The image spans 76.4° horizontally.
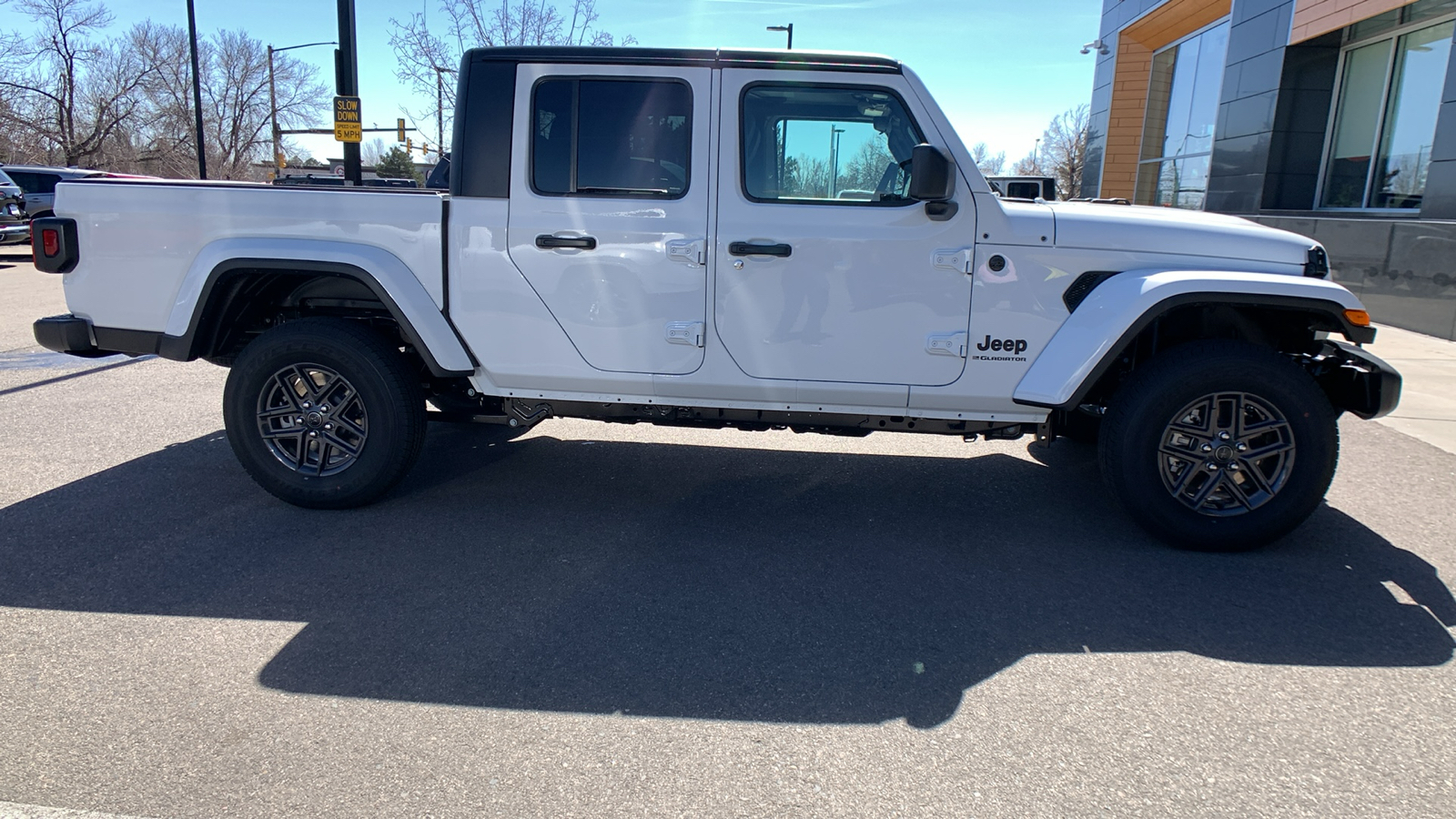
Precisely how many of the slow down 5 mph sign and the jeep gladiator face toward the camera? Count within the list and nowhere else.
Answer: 1

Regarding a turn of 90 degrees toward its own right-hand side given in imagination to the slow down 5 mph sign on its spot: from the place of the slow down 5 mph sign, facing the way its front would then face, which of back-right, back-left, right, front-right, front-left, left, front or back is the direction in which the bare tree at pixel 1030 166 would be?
back-right

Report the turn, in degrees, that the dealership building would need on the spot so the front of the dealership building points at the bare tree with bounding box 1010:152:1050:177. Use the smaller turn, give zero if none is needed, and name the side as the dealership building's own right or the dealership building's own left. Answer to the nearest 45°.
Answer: approximately 135° to the dealership building's own right

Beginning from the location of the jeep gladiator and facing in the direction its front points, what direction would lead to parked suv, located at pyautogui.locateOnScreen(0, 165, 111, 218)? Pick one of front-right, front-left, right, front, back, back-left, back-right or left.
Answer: back-left

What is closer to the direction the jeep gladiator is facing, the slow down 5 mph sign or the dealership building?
the dealership building

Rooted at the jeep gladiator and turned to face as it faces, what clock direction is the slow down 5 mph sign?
The slow down 5 mph sign is roughly at 8 o'clock from the jeep gladiator.

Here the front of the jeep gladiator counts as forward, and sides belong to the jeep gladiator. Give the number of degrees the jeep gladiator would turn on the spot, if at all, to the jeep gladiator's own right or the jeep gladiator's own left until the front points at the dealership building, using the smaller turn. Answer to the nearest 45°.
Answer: approximately 45° to the jeep gladiator's own left

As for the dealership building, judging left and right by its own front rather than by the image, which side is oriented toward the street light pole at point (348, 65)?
front

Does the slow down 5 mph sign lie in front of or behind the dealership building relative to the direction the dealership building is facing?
in front

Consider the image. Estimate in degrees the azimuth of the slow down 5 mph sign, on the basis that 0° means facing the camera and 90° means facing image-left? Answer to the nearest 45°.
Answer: approximately 0°

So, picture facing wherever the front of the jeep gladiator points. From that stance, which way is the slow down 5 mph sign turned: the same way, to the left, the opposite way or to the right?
to the right

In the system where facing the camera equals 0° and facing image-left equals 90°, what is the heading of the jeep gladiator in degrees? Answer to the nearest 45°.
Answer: approximately 270°

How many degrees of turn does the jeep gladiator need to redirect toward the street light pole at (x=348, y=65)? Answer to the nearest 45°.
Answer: approximately 135° to its left

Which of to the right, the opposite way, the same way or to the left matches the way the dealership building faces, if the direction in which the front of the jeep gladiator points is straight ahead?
the opposite way
